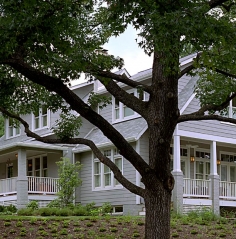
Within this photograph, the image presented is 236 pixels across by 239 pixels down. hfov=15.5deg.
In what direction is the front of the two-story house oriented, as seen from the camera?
facing the viewer and to the right of the viewer
